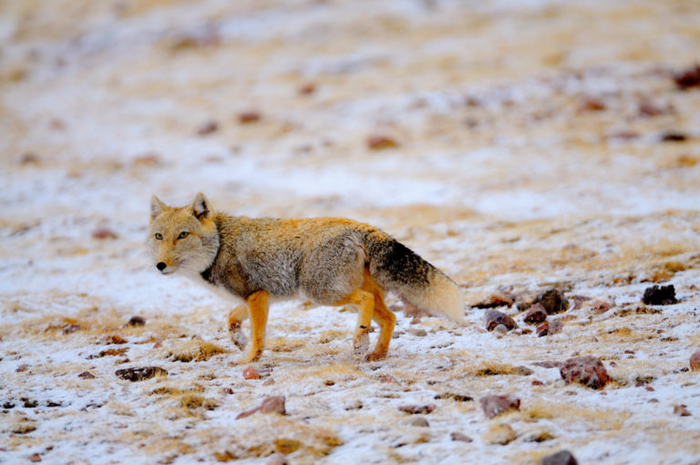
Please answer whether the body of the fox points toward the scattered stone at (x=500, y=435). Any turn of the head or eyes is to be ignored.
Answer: no

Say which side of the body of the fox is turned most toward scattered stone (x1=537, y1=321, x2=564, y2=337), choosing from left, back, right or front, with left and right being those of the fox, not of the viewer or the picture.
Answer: back

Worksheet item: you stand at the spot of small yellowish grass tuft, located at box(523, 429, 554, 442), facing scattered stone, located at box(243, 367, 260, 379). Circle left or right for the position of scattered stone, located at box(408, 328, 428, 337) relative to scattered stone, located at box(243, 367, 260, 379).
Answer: right

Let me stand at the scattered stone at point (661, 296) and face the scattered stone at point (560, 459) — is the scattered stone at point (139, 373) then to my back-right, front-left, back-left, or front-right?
front-right

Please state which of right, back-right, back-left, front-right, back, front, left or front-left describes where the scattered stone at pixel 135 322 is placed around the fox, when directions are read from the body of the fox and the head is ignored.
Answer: front-right

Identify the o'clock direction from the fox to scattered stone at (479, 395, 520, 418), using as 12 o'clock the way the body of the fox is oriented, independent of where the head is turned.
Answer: The scattered stone is roughly at 8 o'clock from the fox.

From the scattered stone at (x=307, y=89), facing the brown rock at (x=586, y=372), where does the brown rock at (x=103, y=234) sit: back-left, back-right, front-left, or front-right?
front-right

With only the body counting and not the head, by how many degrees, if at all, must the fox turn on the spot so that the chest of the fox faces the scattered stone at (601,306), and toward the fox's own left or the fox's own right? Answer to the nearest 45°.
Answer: approximately 180°

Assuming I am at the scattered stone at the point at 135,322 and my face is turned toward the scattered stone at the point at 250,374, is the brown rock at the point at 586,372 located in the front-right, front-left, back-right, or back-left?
front-left

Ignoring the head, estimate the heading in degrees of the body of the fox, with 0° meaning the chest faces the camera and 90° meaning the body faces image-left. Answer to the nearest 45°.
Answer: approximately 90°

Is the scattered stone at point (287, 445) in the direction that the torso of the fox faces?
no

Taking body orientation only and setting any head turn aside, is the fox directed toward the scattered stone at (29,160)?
no

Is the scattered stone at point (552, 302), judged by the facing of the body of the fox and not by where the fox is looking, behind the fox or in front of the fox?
behind

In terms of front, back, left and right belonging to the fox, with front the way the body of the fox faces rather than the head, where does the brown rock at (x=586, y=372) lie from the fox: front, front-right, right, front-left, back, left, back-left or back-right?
back-left
